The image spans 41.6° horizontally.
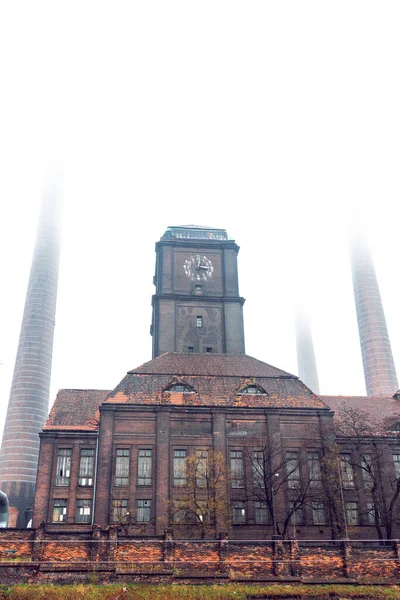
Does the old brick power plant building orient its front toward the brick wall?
yes

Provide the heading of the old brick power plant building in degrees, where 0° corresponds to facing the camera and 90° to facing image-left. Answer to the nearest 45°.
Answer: approximately 0°
